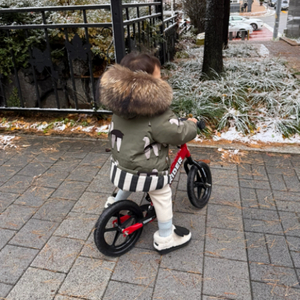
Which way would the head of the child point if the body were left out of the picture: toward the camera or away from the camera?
away from the camera

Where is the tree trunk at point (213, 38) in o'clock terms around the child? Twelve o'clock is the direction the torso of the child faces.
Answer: The tree trunk is roughly at 11 o'clock from the child.

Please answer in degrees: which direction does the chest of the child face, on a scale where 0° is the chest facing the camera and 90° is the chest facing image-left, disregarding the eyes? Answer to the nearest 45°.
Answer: approximately 225°

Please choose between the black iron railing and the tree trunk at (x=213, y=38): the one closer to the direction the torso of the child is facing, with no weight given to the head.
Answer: the tree trunk
